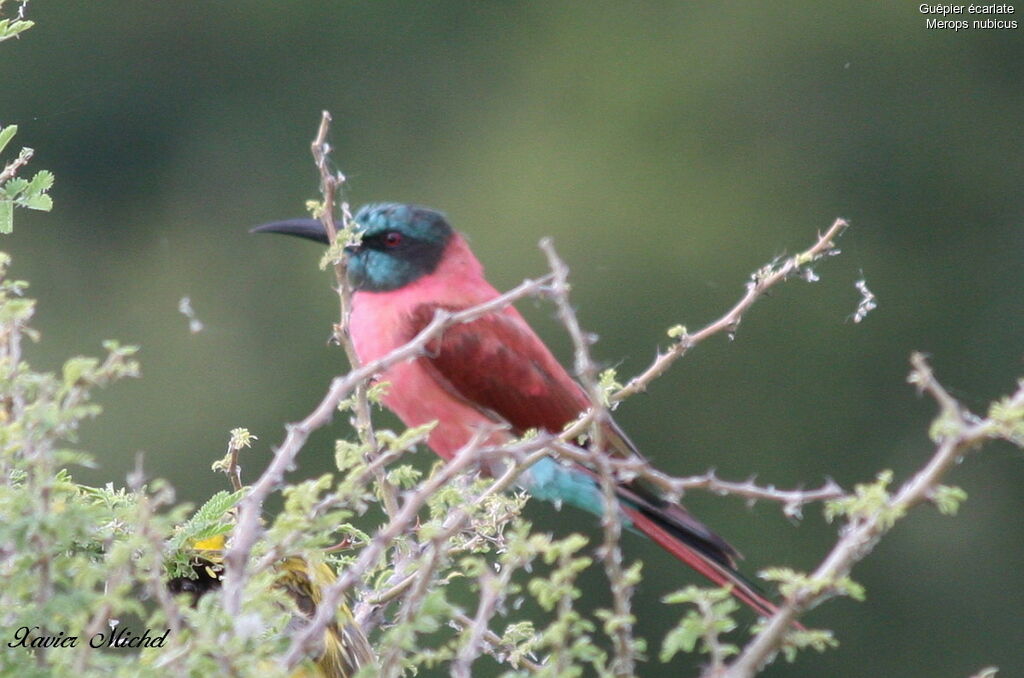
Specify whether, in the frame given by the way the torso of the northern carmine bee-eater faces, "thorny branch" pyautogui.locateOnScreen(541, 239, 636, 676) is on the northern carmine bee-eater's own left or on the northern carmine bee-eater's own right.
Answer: on the northern carmine bee-eater's own left

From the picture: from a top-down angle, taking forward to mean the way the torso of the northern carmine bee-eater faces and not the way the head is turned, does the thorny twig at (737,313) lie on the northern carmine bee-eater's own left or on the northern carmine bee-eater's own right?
on the northern carmine bee-eater's own left

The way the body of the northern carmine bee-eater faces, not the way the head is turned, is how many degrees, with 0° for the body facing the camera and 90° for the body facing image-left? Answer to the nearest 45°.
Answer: approximately 90°
